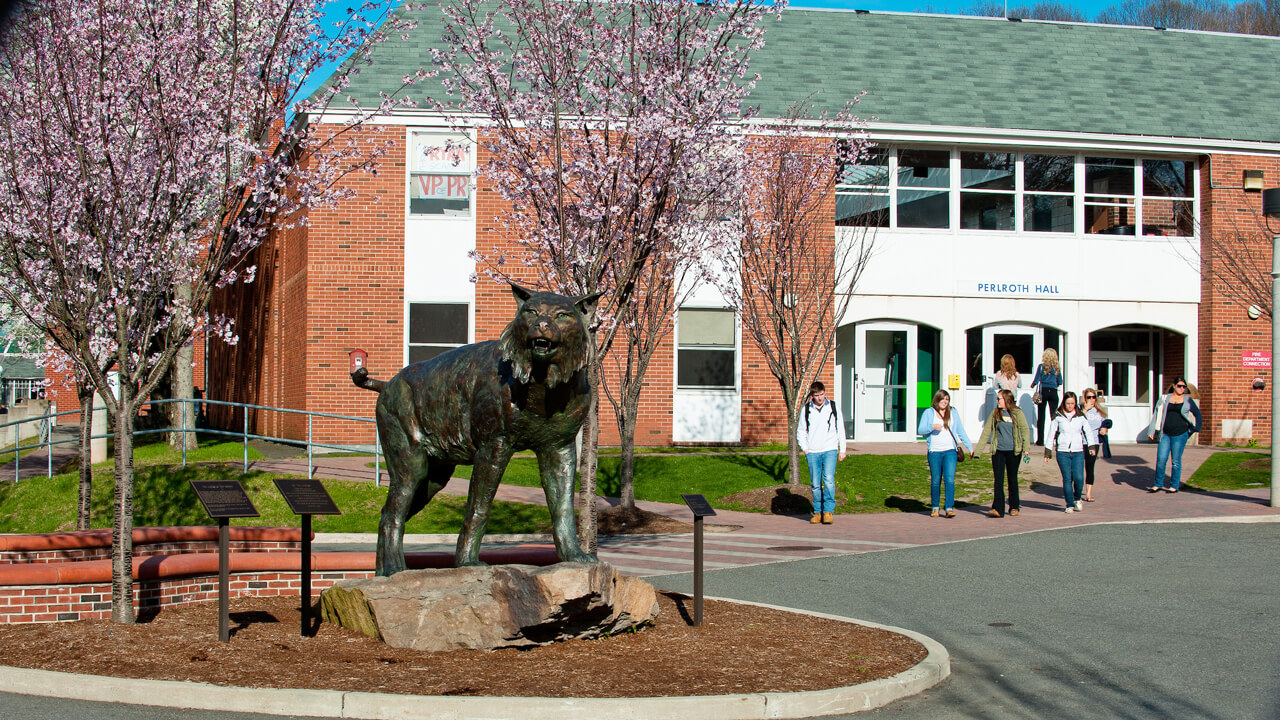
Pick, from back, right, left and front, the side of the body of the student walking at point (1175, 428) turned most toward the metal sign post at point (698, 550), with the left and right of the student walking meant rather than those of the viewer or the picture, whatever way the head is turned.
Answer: front

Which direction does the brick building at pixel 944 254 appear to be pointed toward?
toward the camera

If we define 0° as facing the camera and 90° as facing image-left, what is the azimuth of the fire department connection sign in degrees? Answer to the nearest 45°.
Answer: approximately 0°

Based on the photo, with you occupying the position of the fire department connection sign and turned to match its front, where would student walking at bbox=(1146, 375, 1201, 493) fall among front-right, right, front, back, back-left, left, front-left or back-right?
front

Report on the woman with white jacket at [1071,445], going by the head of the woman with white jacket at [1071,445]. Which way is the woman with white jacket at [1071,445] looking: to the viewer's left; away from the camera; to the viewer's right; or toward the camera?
toward the camera

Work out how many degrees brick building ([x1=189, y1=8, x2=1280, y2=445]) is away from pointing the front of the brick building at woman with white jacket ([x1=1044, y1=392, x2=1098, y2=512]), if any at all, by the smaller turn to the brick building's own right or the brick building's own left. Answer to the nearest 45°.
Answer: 0° — it already faces them

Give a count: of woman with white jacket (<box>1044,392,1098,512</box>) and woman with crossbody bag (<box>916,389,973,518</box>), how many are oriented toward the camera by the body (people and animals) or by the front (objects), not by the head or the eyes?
2

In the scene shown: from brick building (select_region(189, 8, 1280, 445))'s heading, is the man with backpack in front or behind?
in front

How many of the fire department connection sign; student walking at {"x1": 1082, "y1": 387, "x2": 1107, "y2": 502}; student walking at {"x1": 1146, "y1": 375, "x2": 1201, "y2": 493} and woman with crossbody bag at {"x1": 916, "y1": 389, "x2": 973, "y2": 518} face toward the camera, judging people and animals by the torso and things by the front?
4

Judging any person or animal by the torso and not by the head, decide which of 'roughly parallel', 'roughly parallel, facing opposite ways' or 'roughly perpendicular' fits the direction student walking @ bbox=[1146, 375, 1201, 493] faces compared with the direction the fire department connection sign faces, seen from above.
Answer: roughly parallel

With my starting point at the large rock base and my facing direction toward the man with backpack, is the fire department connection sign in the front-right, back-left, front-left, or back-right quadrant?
front-right

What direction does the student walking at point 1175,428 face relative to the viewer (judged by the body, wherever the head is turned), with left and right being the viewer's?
facing the viewer

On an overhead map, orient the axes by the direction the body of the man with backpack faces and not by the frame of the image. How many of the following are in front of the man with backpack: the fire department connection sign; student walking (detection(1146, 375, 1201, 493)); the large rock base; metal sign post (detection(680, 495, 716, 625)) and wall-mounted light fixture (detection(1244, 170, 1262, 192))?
2

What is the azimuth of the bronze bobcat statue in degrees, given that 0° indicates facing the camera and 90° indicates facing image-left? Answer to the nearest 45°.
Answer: approximately 315°

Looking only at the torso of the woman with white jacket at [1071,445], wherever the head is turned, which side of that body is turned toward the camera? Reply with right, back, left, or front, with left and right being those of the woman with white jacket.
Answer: front

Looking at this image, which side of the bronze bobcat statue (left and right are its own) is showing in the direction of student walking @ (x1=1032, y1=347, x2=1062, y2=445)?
left

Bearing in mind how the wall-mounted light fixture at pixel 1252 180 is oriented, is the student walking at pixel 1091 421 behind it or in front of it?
in front

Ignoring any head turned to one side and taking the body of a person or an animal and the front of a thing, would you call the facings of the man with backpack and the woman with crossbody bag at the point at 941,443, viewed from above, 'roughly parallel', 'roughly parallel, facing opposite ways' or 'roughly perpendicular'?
roughly parallel

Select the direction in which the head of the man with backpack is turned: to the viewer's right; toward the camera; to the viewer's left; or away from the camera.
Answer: toward the camera
